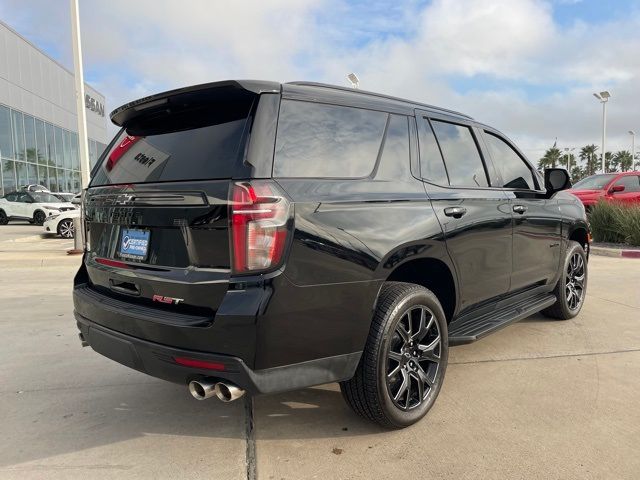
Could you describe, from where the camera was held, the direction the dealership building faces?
facing the viewer and to the right of the viewer

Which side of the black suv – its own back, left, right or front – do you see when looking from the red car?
front

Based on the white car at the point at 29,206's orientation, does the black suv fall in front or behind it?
in front

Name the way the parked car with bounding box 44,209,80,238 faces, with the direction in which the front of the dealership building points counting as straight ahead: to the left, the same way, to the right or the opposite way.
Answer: to the right

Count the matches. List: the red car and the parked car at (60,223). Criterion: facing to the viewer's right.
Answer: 0

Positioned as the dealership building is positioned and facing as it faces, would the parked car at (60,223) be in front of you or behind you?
in front

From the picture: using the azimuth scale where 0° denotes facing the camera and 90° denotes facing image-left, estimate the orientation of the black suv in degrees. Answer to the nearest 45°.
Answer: approximately 225°

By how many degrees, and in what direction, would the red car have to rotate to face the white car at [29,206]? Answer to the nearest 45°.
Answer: approximately 45° to its right

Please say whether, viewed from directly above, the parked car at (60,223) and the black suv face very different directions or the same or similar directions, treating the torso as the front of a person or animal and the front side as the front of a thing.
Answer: very different directions

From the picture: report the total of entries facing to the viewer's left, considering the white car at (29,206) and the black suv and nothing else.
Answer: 0

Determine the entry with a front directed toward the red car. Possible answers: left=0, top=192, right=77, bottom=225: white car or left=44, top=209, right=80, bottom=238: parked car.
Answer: the white car

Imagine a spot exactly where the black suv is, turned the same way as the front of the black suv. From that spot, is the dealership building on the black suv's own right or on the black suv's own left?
on the black suv's own left

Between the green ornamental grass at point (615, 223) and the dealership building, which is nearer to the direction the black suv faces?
the green ornamental grass

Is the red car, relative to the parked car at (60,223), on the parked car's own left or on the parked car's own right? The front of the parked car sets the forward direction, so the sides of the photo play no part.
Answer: on the parked car's own left
